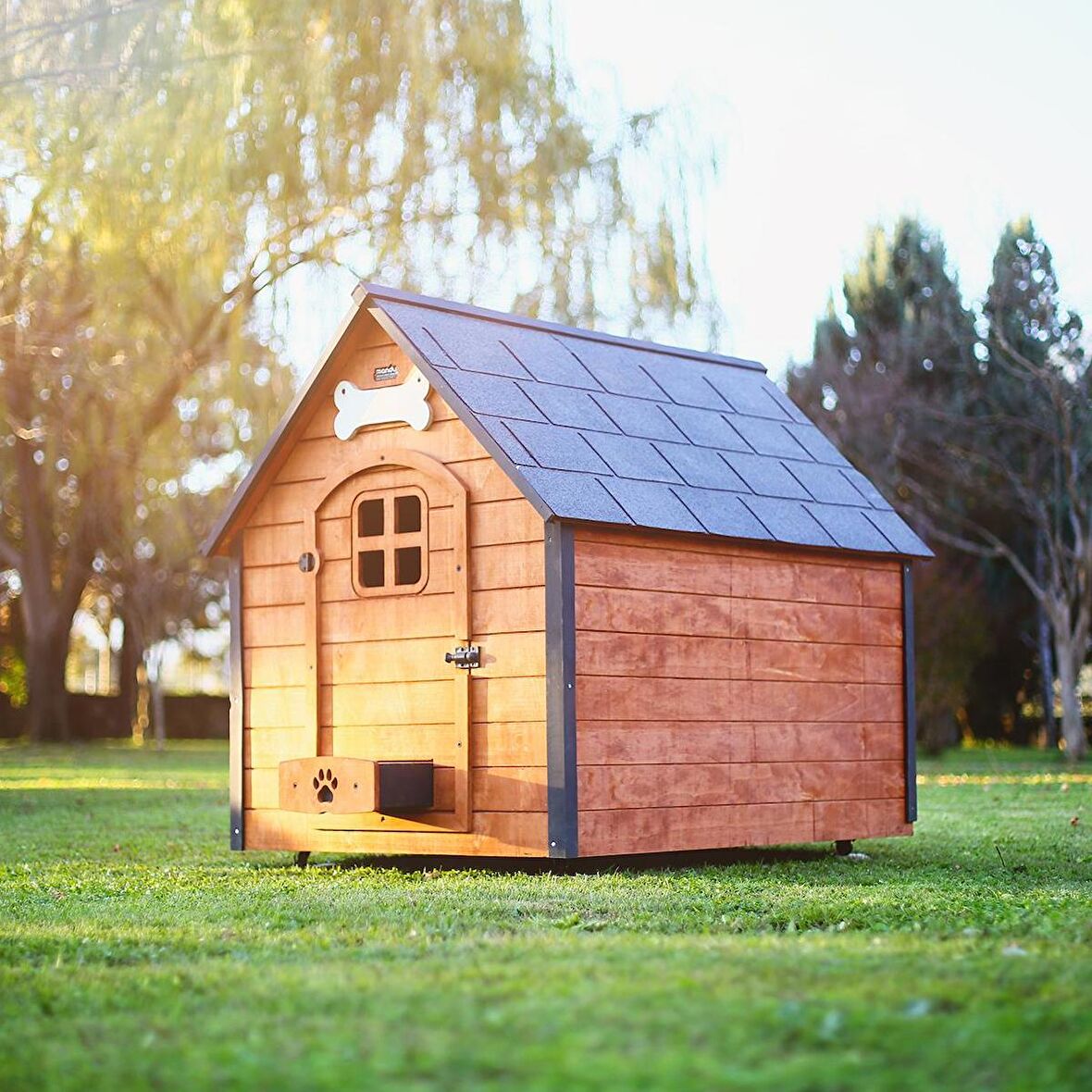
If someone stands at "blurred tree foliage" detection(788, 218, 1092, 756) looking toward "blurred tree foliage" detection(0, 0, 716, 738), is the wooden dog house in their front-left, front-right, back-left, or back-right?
front-left

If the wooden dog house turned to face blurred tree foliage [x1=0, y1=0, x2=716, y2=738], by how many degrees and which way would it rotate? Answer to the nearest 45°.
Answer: approximately 135° to its right

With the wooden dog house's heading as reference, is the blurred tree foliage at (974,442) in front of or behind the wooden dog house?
behind

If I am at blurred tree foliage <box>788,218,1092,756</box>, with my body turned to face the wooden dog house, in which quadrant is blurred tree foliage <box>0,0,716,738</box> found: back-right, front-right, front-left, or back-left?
front-right

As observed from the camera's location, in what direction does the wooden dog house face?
facing the viewer and to the left of the viewer

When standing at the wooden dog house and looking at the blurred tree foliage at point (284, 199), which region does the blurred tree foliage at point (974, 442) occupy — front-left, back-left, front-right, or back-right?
front-right
